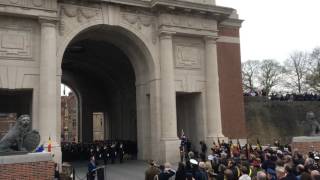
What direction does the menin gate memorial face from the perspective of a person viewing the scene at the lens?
facing the viewer and to the right of the viewer
